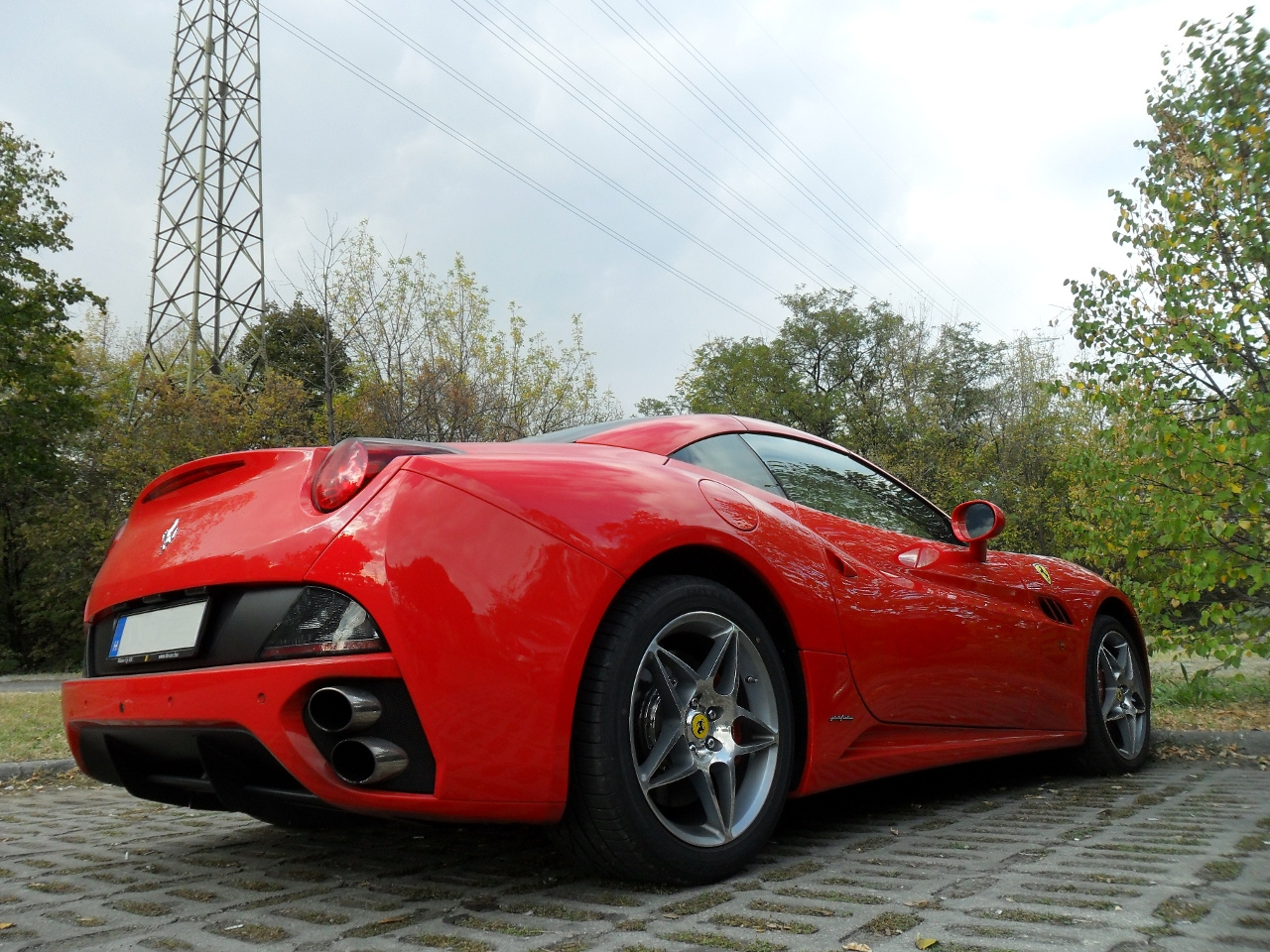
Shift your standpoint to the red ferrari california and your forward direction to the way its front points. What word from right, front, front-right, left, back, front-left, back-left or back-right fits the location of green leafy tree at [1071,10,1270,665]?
front

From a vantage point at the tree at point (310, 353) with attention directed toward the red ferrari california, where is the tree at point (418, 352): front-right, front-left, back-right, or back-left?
front-left

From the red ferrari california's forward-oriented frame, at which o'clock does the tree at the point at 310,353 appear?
The tree is roughly at 10 o'clock from the red ferrari california.

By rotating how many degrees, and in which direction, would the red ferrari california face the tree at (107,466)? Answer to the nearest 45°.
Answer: approximately 90° to its left

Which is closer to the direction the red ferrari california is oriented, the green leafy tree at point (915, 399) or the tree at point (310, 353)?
the green leafy tree

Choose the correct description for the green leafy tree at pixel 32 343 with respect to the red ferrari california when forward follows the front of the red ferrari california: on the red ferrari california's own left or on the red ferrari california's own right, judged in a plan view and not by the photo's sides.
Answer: on the red ferrari california's own left

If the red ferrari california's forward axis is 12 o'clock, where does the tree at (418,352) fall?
The tree is roughly at 10 o'clock from the red ferrari california.

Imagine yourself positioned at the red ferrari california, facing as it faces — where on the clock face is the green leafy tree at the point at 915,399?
The green leafy tree is roughly at 11 o'clock from the red ferrari california.

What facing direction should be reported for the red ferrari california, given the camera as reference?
facing away from the viewer and to the right of the viewer

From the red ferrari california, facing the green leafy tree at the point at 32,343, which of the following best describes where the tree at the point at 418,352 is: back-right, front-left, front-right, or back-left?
front-right
